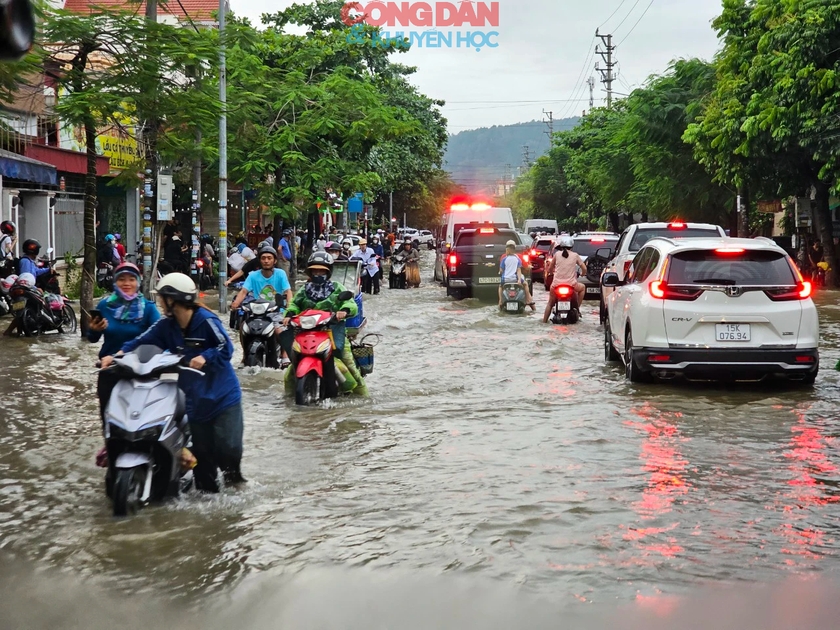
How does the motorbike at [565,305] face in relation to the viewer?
away from the camera

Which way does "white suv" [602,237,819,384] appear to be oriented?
away from the camera

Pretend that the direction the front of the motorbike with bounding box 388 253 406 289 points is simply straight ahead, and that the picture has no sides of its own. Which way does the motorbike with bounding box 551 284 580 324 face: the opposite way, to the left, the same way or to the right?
the opposite way

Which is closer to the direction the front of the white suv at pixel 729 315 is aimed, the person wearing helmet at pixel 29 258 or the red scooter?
the person wearing helmet

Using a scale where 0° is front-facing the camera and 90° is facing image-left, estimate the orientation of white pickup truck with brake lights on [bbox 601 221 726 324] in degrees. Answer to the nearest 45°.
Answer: approximately 180°

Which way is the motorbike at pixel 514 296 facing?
away from the camera

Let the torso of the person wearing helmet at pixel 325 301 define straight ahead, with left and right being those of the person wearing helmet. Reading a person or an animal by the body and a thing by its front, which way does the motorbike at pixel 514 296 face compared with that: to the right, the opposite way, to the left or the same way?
the opposite way

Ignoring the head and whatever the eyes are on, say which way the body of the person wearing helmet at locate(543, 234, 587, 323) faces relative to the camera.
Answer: away from the camera

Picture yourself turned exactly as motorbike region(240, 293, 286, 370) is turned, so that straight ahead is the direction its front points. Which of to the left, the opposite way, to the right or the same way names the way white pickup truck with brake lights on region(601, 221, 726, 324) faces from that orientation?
the opposite way

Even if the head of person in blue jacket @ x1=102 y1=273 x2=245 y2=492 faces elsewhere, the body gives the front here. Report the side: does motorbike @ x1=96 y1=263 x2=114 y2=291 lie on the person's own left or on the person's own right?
on the person's own right

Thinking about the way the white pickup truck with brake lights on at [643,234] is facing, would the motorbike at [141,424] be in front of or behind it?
behind
